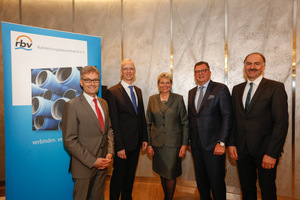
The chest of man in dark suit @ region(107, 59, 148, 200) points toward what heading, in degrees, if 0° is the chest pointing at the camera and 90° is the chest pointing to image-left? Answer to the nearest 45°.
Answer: approximately 315°

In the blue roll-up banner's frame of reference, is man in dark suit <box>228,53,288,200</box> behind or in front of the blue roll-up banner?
in front

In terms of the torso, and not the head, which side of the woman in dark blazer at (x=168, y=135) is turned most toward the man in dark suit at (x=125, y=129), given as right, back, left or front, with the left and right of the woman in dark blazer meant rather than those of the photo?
right

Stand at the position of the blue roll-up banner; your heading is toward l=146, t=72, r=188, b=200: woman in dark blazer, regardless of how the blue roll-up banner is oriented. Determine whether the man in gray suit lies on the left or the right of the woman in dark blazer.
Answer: right

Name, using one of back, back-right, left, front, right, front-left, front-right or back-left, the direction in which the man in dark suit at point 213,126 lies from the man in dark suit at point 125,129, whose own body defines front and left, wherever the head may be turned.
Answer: front-left

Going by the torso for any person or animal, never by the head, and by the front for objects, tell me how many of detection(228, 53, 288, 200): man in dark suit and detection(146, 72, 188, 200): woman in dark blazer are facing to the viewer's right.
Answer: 0

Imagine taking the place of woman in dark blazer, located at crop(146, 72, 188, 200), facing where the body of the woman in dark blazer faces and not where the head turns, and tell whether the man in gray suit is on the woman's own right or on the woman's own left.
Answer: on the woman's own right

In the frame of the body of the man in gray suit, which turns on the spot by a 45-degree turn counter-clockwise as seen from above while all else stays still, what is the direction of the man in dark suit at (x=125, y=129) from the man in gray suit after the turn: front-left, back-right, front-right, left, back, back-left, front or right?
front-left

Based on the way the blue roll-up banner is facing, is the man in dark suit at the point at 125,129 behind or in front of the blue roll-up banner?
in front

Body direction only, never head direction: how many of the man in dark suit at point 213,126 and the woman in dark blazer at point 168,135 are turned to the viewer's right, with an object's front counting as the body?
0

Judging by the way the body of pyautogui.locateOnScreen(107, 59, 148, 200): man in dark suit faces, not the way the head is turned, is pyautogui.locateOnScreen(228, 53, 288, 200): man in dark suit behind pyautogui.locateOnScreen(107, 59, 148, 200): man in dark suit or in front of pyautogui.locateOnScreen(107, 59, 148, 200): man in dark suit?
in front
